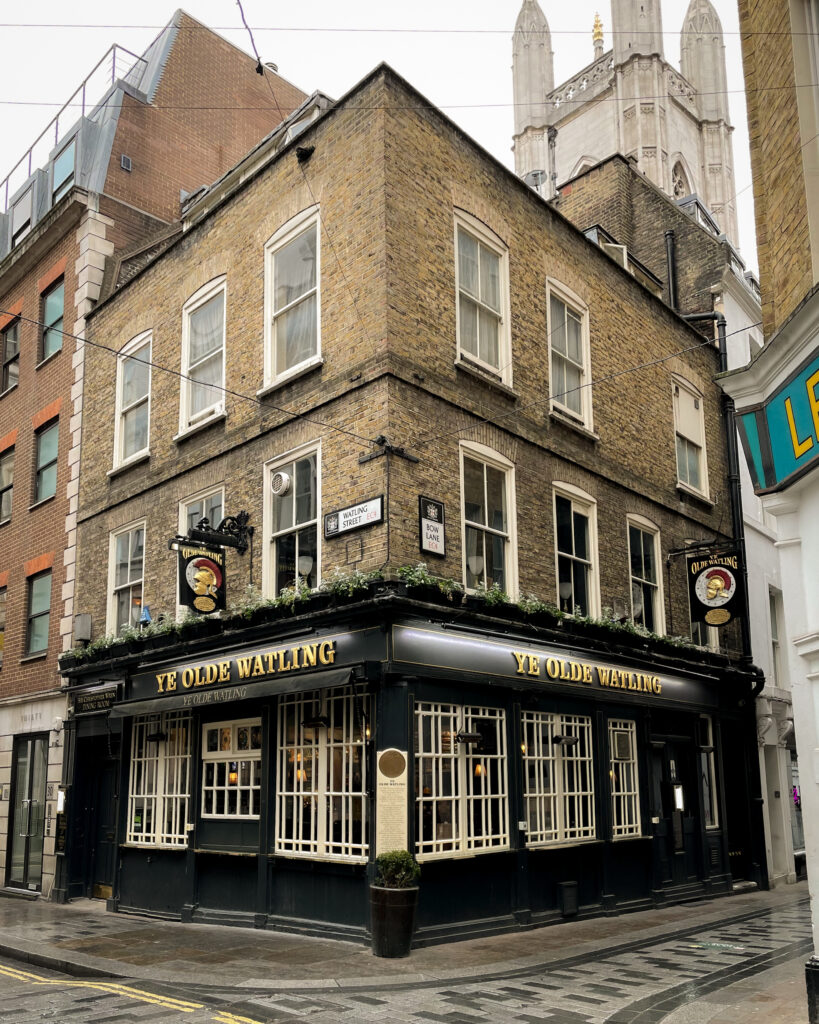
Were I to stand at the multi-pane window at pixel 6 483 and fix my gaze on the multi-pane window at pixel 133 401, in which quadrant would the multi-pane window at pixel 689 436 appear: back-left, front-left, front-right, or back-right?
front-left

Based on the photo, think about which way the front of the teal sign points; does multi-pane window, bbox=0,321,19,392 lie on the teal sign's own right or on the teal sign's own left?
on the teal sign's own right

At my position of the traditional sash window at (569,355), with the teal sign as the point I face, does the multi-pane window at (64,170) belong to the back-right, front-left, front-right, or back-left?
back-right

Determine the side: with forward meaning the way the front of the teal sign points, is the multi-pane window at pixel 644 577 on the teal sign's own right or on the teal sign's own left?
on the teal sign's own right

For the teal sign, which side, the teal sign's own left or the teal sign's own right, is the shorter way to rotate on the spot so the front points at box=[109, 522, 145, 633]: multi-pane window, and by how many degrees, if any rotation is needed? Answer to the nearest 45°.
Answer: approximately 90° to the teal sign's own right

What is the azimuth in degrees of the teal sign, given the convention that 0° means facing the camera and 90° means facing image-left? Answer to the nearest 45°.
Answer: approximately 45°

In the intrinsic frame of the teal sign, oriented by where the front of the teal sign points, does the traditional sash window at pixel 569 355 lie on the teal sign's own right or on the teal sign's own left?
on the teal sign's own right
